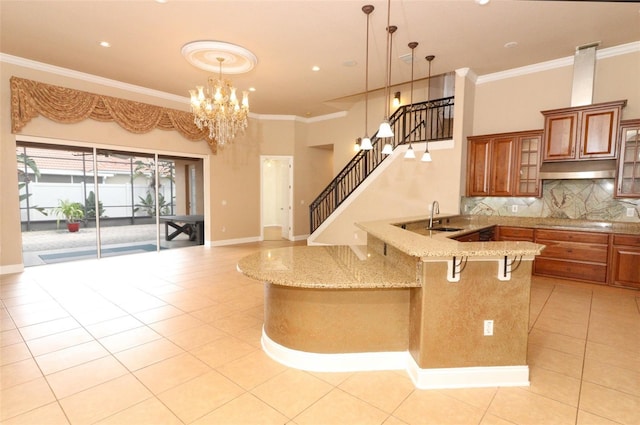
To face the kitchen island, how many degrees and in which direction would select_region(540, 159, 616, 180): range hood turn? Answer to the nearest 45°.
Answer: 0° — it already faces it

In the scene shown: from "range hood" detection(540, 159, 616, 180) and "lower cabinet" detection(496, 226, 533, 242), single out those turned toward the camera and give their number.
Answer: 2

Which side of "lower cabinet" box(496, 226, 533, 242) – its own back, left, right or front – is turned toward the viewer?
front

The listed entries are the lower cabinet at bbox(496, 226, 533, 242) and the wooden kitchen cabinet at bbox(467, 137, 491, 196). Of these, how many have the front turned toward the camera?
2

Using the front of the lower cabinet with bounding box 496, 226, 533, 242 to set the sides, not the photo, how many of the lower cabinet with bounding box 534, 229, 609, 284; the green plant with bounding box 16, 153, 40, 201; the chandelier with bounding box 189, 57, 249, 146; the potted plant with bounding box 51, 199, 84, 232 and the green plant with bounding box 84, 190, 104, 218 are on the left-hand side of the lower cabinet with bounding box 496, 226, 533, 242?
1

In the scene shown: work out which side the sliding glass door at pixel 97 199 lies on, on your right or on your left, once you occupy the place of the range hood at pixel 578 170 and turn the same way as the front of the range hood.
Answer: on your right

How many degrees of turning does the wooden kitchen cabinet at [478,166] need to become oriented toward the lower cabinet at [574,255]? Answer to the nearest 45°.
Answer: approximately 90° to its left

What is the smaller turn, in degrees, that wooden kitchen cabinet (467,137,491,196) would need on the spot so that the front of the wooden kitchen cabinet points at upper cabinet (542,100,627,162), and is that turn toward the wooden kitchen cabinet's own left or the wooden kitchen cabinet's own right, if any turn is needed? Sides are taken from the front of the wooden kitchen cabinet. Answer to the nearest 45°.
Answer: approximately 90° to the wooden kitchen cabinet's own left

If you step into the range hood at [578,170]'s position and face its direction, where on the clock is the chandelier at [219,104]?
The chandelier is roughly at 2 o'clock from the range hood.

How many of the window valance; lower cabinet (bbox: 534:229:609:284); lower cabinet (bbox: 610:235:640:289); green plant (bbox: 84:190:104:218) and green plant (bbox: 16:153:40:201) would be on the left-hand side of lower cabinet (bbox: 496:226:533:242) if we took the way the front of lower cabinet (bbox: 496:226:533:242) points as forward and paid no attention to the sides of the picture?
2

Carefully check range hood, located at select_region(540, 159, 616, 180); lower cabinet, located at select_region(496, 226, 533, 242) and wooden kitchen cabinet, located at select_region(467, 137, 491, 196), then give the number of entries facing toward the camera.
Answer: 3

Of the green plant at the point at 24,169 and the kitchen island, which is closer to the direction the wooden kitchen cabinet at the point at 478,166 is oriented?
the kitchen island

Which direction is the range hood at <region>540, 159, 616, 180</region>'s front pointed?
toward the camera
